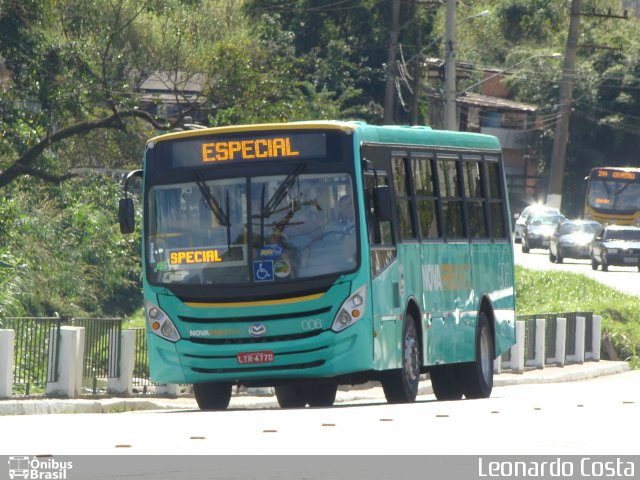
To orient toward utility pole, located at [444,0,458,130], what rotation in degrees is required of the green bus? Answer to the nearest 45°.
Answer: approximately 180°

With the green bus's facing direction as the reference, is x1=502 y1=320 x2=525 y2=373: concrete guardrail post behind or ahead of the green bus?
behind

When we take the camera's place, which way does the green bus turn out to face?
facing the viewer

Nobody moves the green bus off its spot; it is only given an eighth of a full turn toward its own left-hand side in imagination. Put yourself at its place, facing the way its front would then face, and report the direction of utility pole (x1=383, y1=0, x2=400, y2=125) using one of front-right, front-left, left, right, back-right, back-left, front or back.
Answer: back-left

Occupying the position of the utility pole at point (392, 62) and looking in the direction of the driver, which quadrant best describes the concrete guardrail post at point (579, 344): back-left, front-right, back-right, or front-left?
front-left

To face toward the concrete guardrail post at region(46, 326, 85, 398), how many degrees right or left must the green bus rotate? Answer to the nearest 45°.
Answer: approximately 45° to its right
